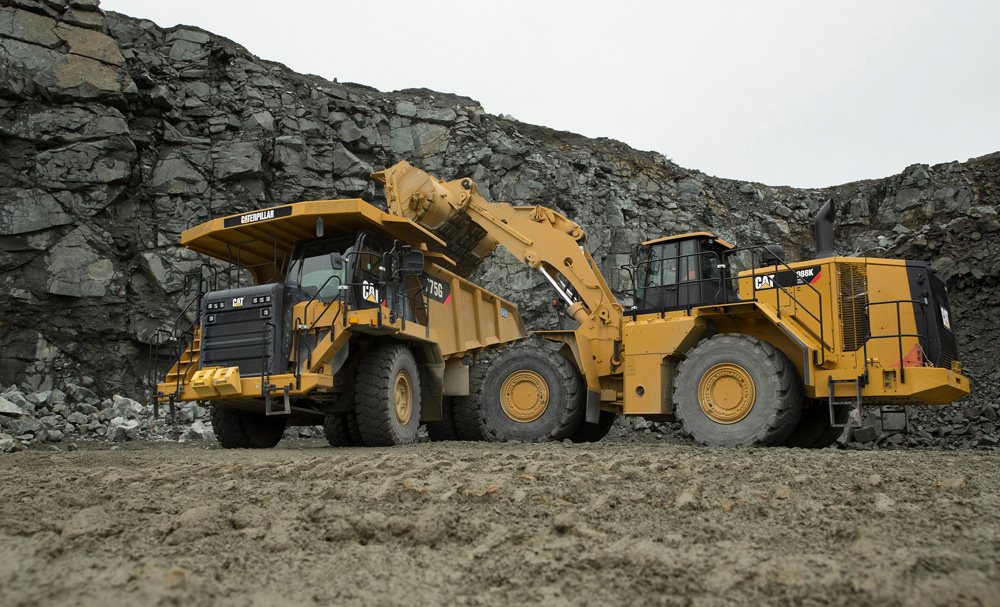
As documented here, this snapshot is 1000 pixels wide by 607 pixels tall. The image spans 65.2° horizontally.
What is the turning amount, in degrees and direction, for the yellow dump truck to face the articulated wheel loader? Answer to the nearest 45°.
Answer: approximately 135° to its left

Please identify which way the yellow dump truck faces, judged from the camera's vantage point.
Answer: facing the viewer and to the left of the viewer
